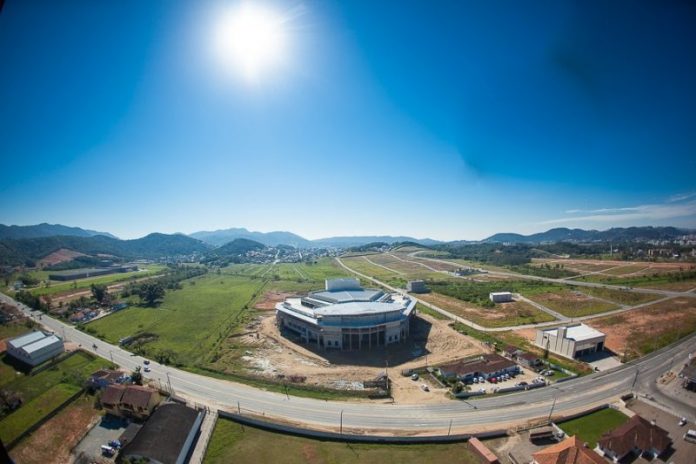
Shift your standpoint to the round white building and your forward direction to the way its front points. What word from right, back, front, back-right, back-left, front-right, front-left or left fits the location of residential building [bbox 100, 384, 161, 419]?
front-right

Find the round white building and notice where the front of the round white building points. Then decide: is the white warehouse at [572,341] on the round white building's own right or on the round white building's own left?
on the round white building's own left

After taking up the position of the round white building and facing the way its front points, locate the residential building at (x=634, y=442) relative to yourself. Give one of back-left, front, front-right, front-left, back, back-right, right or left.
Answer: front-left

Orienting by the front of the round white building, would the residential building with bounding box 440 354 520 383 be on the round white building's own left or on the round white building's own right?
on the round white building's own left

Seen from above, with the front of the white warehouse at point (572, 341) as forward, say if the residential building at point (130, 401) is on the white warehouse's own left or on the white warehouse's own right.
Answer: on the white warehouse's own right

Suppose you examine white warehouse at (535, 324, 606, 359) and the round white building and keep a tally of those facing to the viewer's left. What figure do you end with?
0

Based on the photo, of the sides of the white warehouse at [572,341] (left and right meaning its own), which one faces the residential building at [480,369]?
right

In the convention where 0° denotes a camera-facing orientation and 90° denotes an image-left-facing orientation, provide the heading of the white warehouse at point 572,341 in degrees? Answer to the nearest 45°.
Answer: approximately 315°
